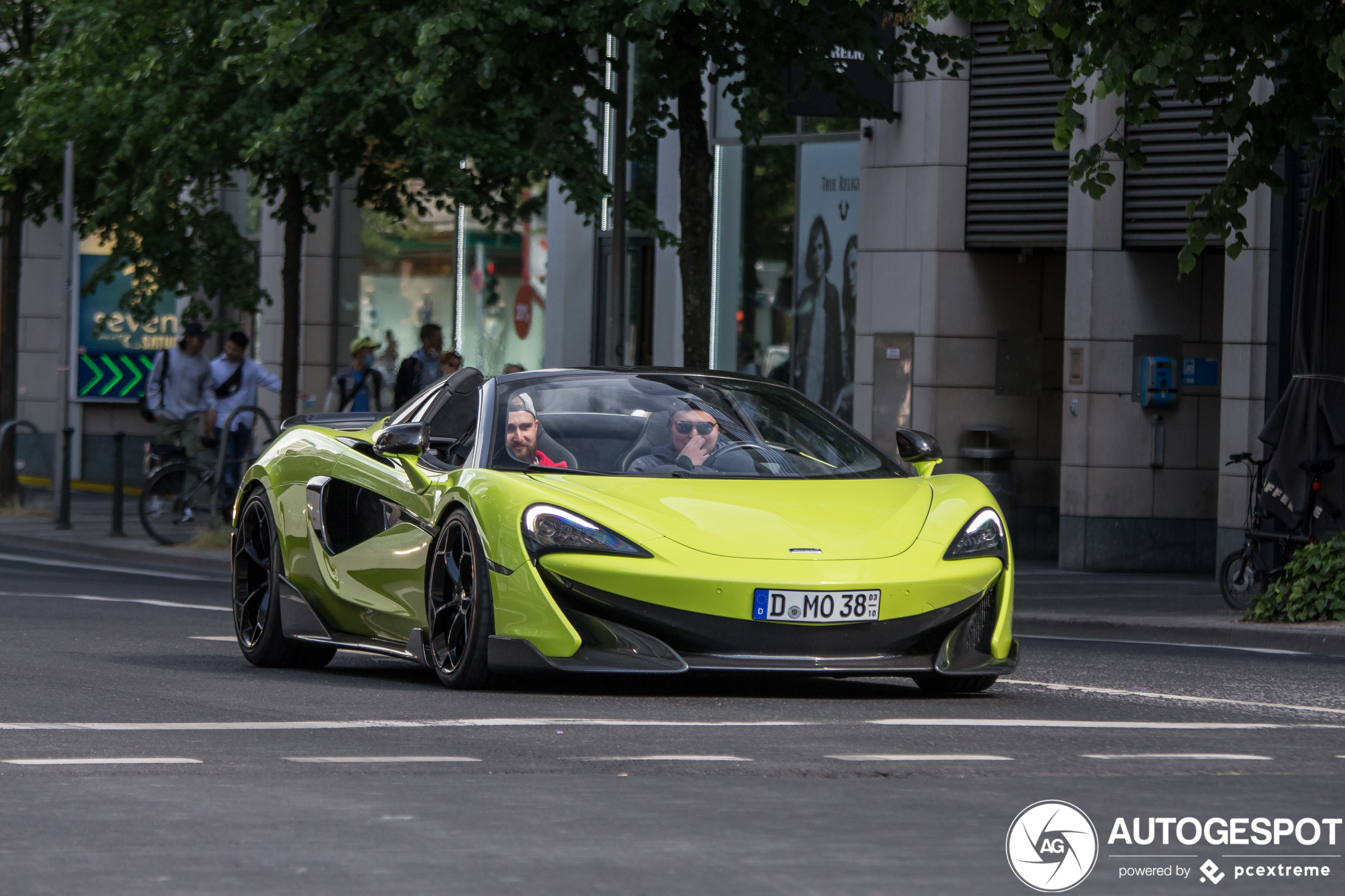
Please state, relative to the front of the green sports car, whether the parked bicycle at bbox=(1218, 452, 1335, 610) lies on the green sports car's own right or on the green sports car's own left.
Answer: on the green sports car's own left

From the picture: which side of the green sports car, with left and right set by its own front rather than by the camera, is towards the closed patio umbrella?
left

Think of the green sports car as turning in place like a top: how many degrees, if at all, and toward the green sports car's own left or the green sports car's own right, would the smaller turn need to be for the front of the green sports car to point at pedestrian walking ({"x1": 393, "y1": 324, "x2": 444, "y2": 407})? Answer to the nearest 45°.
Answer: approximately 135° to the green sports car's own left

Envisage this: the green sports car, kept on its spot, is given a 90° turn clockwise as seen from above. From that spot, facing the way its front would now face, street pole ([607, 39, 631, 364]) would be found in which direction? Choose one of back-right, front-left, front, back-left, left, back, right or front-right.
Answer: back-right

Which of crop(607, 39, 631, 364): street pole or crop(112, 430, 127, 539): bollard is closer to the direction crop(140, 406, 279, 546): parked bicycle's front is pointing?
the street pole

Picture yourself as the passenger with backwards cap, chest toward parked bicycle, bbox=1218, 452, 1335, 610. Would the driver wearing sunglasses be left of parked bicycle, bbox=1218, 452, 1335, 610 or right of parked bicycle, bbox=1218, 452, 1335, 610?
right

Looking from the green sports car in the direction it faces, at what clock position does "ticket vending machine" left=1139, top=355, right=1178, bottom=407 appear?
The ticket vending machine is roughly at 8 o'clock from the green sports car.

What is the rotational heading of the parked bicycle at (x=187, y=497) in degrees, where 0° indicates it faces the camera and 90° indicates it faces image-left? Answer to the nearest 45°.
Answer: approximately 270°
